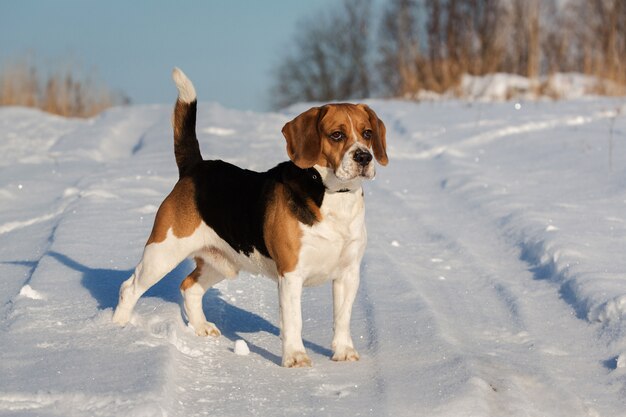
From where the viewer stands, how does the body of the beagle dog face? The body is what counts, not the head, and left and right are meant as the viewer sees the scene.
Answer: facing the viewer and to the right of the viewer
